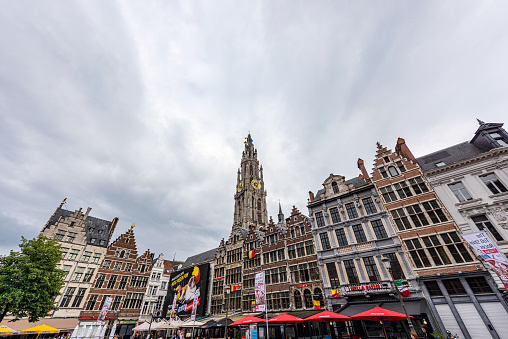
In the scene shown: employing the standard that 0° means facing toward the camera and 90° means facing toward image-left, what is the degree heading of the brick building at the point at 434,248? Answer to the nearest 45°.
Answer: approximately 0°

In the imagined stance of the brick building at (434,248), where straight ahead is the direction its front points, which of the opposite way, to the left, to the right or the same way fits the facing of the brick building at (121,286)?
to the left

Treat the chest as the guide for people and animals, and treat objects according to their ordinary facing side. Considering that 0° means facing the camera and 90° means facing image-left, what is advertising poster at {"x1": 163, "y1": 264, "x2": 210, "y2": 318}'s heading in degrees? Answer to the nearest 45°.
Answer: approximately 45°

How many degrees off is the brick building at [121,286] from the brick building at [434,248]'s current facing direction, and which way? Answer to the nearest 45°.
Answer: approximately 90° to its right

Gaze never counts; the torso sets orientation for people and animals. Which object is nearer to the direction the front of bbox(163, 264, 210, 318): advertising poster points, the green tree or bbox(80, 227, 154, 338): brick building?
the green tree

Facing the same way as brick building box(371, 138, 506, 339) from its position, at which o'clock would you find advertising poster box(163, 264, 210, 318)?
The advertising poster is roughly at 3 o'clock from the brick building.

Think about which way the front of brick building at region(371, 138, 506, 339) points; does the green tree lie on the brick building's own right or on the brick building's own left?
on the brick building's own right

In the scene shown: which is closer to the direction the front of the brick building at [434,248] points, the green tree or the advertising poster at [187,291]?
the green tree

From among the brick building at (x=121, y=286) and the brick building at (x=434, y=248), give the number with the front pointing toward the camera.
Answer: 2

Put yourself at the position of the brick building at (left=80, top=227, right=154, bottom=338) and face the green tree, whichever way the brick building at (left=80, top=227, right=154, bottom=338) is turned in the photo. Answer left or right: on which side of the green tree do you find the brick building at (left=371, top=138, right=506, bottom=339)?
left
